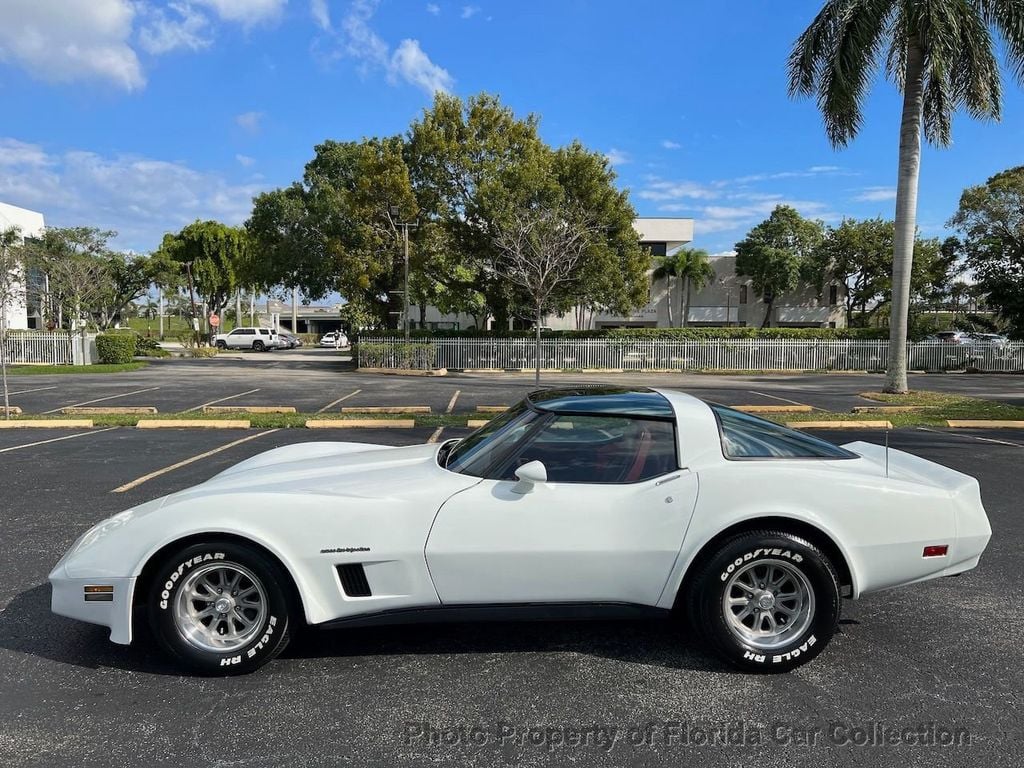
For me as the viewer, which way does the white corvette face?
facing to the left of the viewer

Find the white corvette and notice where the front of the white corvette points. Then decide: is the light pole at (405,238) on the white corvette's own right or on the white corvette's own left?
on the white corvette's own right

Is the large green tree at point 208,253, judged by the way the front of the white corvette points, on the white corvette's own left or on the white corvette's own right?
on the white corvette's own right

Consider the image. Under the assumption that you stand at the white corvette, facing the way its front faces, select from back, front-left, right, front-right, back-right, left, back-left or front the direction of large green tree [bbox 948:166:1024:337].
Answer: back-right

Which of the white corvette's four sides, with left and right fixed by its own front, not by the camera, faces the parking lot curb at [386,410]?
right

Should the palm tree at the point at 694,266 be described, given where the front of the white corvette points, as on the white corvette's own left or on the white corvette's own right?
on the white corvette's own right

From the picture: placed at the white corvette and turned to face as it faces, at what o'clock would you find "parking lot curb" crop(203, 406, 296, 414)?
The parking lot curb is roughly at 2 o'clock from the white corvette.

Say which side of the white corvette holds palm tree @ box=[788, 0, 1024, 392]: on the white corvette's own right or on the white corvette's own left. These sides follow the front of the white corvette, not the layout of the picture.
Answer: on the white corvette's own right

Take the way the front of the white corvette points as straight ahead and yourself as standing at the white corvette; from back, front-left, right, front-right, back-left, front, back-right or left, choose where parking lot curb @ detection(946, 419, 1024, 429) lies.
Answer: back-right

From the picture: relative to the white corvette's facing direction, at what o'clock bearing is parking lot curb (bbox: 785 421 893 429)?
The parking lot curb is roughly at 4 o'clock from the white corvette.

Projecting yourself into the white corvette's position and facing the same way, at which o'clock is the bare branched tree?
The bare branched tree is roughly at 3 o'clock from the white corvette.

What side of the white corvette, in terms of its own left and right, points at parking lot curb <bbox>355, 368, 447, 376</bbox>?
right
